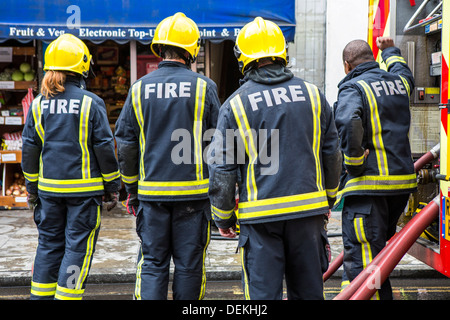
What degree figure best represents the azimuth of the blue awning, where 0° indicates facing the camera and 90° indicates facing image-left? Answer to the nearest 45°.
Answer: approximately 0°

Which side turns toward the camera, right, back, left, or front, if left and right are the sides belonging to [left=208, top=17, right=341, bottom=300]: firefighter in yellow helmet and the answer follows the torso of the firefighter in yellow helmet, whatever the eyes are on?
back

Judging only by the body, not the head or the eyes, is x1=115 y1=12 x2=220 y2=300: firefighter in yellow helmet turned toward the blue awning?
yes

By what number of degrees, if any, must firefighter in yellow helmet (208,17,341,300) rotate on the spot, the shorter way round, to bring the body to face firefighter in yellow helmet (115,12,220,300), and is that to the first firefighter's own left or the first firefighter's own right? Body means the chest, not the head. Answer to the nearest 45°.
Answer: approximately 45° to the first firefighter's own left

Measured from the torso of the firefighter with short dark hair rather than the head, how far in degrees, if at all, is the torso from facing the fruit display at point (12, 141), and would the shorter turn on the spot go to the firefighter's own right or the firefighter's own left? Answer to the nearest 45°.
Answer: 0° — they already face it

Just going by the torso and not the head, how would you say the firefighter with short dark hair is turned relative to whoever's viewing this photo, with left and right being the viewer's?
facing away from the viewer and to the left of the viewer

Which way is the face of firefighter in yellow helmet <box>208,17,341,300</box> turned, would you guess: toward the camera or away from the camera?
away from the camera

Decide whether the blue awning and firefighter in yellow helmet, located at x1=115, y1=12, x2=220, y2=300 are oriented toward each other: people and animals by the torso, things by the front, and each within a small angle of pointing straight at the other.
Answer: yes

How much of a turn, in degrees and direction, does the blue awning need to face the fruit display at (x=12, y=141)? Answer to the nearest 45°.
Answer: approximately 135° to its right

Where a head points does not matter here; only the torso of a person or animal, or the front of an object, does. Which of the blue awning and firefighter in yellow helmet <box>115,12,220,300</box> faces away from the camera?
the firefighter in yellow helmet

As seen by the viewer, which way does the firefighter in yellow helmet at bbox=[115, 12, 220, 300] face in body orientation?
away from the camera
